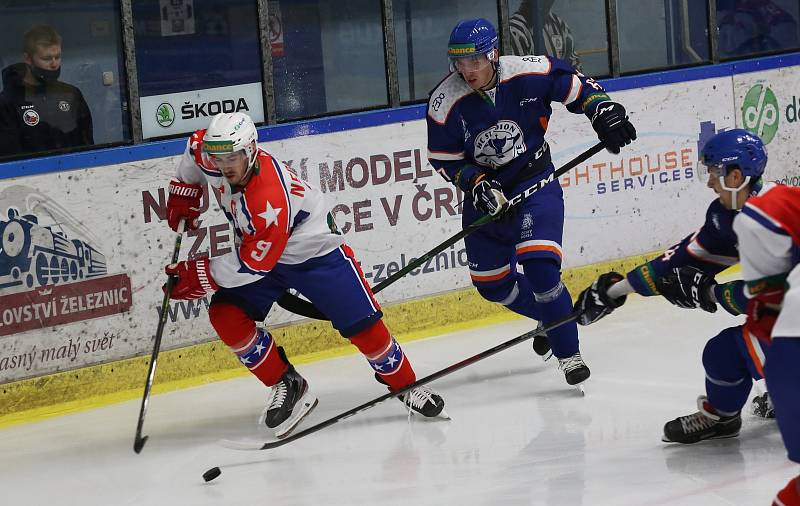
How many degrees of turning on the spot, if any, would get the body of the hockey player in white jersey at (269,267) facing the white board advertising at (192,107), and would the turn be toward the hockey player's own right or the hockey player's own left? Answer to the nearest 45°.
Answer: approximately 135° to the hockey player's own right

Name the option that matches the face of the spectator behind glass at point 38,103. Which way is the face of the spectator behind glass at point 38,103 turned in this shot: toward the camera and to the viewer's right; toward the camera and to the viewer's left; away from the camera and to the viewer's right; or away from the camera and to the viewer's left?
toward the camera and to the viewer's right

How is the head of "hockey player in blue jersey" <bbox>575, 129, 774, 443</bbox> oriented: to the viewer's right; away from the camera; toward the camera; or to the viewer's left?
to the viewer's left

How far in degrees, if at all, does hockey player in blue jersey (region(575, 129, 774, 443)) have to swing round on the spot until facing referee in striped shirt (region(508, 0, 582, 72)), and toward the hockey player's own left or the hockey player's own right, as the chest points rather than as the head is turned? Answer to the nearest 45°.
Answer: approximately 90° to the hockey player's own right

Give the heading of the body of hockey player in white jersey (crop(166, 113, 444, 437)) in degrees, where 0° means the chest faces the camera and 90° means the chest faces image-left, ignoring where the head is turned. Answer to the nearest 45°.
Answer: approximately 45°

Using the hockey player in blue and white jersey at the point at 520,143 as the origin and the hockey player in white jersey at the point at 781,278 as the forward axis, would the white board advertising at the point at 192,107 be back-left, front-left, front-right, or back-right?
back-right

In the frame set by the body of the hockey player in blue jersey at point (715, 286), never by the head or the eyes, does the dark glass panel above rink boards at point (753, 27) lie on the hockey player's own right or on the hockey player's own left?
on the hockey player's own right

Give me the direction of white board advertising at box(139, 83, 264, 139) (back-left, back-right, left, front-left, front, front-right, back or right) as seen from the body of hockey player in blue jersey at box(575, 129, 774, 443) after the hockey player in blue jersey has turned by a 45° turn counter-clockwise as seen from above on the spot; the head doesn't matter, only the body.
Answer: right

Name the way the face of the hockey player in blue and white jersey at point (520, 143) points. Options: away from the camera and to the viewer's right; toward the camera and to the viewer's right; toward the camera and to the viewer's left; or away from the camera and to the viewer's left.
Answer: toward the camera and to the viewer's left

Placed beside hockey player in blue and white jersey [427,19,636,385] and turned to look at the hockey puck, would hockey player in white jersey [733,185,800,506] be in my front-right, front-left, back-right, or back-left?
front-left

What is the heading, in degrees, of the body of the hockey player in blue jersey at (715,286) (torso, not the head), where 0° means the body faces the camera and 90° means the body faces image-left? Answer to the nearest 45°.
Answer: approximately 90°

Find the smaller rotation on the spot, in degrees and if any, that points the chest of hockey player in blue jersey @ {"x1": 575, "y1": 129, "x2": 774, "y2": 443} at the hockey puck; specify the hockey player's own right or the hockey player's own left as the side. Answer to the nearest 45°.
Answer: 0° — they already face it
